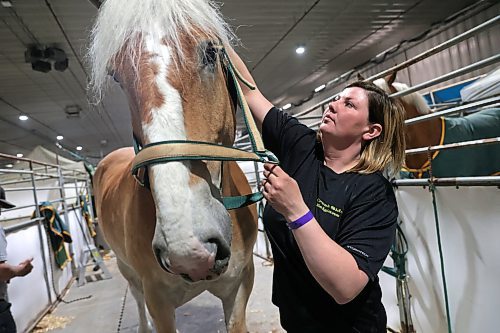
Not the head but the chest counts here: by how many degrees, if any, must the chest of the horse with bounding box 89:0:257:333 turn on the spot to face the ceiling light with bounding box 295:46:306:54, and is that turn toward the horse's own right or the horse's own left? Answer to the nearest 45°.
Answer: approximately 135° to the horse's own left

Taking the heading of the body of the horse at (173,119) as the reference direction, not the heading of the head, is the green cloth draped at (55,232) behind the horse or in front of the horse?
behind

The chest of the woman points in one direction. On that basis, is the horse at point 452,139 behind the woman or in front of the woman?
behind

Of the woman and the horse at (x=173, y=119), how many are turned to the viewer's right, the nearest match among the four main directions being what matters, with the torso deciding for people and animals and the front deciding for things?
0

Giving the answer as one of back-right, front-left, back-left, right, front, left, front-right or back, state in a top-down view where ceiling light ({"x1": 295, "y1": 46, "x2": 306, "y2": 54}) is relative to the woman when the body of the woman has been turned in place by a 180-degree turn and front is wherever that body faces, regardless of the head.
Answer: front-left

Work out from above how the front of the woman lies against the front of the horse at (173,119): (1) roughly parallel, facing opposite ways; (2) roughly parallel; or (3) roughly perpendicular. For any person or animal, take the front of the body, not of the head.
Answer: roughly perpendicular

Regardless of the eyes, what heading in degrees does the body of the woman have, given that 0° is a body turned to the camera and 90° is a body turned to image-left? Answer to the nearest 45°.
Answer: approximately 45°

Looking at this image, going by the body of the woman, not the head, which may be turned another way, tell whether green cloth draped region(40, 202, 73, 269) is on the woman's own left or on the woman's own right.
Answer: on the woman's own right

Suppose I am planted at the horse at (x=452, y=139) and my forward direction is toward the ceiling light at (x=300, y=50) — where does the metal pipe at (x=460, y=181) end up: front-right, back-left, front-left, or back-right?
back-left

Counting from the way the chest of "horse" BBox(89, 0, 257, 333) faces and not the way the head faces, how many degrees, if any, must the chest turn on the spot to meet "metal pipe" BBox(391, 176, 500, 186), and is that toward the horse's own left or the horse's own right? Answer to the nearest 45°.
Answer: approximately 90° to the horse's own left

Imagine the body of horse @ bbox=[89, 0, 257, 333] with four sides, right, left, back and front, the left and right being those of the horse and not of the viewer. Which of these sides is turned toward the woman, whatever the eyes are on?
left

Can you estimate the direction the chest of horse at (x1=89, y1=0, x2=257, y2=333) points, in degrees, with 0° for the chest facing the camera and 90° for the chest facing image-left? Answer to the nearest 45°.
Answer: approximately 0°
